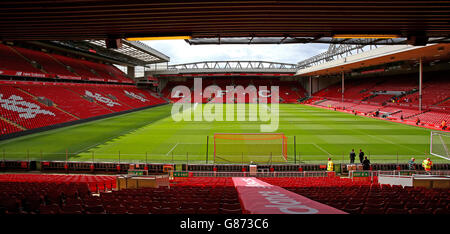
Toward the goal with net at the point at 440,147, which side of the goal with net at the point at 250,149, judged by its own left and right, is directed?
right

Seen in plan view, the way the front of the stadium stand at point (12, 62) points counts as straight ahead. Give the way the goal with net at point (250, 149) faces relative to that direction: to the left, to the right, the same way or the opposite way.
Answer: to the left

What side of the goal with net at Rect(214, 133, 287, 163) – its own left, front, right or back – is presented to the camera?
back

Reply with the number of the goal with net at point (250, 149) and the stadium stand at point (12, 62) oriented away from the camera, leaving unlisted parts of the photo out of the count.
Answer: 1

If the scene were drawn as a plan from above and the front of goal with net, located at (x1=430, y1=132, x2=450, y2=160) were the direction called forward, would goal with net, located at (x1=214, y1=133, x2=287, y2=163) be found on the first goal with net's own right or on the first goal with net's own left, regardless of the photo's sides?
on the first goal with net's own left

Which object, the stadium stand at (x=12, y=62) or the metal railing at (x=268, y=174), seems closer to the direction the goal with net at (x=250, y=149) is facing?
the stadium stand

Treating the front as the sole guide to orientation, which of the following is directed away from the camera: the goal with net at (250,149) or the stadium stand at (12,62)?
the goal with net

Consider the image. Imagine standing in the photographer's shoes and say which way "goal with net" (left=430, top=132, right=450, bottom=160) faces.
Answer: facing away from the viewer and to the left of the viewer

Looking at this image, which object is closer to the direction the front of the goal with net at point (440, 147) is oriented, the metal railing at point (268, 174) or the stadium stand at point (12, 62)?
the stadium stand
